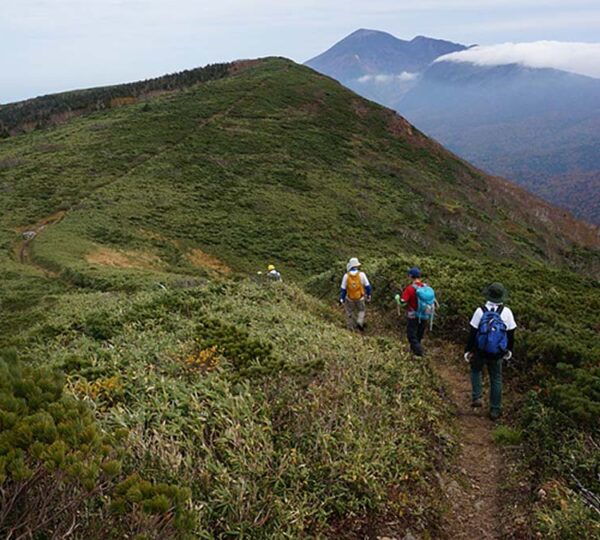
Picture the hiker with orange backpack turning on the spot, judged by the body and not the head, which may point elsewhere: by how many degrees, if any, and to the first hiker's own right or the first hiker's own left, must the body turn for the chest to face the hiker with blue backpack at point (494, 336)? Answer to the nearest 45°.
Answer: approximately 135° to the first hiker's own right

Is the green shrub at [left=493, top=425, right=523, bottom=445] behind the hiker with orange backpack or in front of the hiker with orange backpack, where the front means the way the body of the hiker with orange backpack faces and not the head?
behind

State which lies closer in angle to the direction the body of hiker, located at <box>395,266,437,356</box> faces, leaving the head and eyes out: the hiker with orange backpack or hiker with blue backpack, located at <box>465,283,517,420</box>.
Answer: the hiker with orange backpack

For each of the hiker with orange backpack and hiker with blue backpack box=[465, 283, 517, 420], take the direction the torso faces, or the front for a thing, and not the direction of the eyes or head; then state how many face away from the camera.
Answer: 2

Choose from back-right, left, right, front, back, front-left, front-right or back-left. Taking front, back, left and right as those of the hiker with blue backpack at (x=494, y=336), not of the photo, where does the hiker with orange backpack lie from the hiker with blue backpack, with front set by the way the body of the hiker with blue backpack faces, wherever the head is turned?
front-left

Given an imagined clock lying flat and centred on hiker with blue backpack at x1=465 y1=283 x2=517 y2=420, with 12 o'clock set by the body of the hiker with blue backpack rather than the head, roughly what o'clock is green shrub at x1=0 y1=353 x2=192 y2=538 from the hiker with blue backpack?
The green shrub is roughly at 7 o'clock from the hiker with blue backpack.

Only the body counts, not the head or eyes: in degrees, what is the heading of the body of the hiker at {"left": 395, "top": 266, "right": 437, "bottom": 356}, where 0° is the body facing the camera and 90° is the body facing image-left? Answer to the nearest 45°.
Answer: approximately 135°

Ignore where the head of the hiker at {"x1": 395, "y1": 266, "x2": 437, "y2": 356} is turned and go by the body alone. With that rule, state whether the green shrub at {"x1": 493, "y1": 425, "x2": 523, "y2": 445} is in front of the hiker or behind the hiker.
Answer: behind

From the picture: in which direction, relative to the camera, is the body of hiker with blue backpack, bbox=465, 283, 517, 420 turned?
away from the camera

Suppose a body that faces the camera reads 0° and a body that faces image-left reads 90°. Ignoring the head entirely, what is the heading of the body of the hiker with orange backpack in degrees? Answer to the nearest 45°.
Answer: approximately 180°

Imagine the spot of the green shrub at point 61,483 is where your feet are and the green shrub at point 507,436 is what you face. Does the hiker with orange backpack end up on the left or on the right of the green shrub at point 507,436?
left
